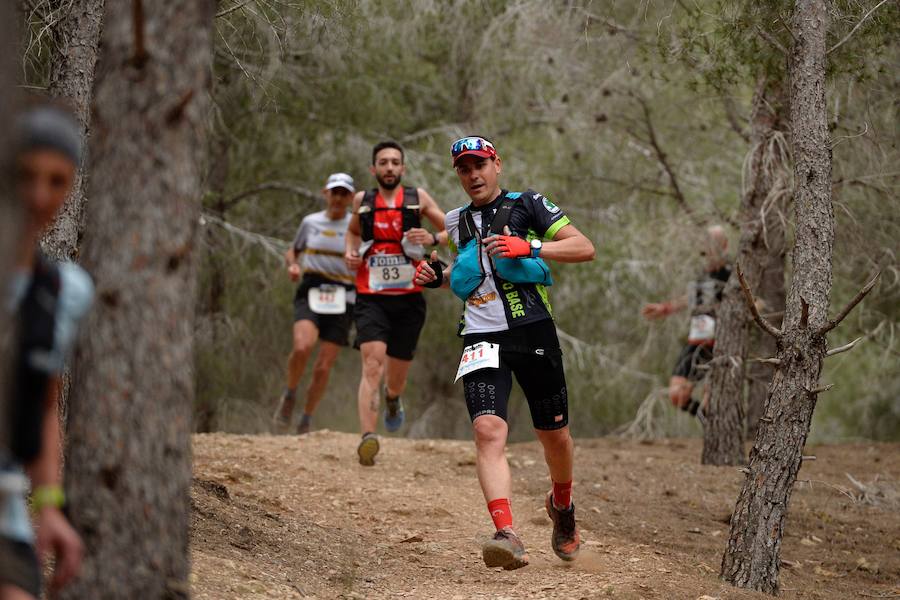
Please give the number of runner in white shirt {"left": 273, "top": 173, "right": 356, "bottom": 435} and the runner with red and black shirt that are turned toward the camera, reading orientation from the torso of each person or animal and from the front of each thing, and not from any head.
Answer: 2

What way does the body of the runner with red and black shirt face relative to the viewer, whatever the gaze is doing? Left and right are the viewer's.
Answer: facing the viewer

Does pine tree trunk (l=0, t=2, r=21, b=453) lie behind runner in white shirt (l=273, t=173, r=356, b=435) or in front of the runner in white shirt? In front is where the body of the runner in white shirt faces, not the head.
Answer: in front

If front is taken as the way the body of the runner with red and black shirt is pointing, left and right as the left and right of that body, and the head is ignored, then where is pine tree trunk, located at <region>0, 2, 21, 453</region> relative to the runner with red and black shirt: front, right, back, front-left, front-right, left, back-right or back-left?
front

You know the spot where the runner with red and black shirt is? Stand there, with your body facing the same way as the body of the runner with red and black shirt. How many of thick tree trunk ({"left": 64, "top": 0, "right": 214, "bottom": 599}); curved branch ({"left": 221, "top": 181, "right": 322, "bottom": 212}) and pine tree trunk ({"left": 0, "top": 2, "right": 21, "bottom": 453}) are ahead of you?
2

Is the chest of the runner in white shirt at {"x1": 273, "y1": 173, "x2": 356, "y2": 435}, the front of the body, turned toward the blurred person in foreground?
yes

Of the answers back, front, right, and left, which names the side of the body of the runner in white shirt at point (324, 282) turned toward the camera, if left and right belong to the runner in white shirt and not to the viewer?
front

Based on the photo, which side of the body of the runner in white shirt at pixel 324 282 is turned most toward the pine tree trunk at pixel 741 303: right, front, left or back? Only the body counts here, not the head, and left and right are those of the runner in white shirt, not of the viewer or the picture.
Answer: left
